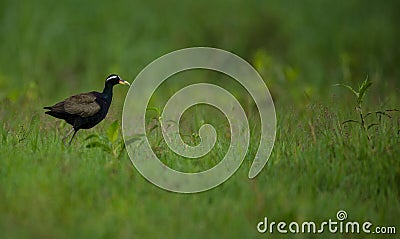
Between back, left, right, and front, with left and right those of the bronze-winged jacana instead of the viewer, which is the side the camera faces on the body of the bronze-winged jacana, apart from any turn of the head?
right

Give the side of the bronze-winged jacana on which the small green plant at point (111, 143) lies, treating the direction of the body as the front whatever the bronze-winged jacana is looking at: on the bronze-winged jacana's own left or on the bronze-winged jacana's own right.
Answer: on the bronze-winged jacana's own right
